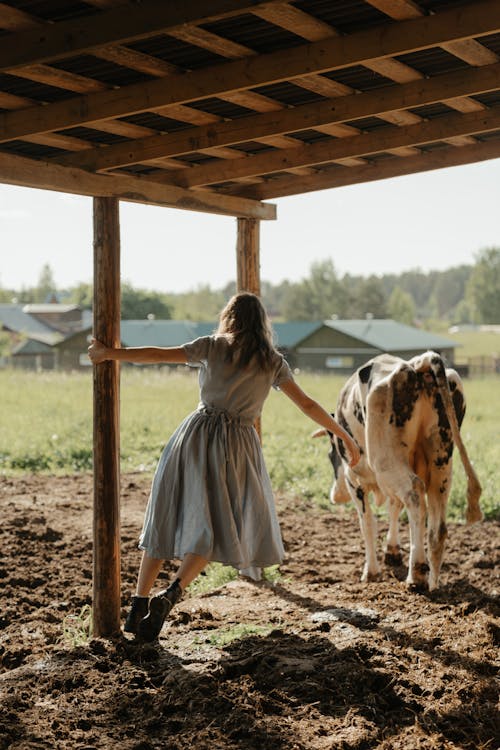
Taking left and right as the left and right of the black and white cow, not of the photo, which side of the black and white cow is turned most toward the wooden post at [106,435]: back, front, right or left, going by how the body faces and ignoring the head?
left

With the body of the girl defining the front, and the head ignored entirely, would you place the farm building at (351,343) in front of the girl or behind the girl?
in front

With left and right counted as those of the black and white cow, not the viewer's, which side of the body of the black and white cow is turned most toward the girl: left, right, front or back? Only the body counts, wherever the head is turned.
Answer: left

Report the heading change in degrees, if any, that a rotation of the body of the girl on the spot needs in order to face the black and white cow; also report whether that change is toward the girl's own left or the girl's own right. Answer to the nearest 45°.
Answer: approximately 45° to the girl's own right

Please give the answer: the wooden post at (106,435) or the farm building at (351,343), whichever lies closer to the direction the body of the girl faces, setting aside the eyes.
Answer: the farm building

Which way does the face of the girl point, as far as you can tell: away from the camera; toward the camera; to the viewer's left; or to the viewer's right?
away from the camera

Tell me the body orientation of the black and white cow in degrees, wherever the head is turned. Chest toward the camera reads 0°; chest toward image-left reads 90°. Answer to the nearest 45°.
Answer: approximately 135°

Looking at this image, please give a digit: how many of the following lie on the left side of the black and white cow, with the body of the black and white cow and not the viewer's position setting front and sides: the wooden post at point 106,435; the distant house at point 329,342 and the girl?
2

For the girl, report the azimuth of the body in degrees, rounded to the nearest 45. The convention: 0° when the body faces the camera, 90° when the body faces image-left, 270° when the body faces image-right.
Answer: approximately 180°

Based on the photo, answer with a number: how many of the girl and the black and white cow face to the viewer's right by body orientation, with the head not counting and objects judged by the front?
0

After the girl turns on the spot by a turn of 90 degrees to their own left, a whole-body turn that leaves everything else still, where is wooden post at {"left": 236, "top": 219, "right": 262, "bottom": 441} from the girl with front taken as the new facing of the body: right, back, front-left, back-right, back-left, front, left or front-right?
right

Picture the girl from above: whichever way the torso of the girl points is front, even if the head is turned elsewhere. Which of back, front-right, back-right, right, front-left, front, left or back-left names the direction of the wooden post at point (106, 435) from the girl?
front-left
